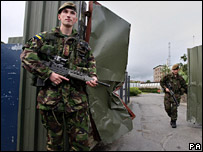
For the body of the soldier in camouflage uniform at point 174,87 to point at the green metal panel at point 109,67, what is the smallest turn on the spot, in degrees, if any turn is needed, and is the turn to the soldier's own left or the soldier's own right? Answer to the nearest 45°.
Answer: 0° — they already face it

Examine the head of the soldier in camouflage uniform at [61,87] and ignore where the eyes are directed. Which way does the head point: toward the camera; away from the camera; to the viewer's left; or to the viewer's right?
toward the camera

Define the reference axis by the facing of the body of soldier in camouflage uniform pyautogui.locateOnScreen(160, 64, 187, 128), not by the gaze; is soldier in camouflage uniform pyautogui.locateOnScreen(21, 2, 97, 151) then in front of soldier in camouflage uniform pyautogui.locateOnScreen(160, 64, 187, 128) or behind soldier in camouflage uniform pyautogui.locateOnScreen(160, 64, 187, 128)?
in front

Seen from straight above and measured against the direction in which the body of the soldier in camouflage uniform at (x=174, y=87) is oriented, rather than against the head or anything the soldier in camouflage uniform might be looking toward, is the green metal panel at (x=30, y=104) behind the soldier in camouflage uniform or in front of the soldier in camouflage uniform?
in front

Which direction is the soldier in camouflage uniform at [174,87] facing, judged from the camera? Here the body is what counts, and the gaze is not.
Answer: toward the camera
